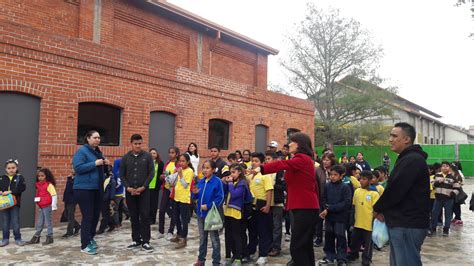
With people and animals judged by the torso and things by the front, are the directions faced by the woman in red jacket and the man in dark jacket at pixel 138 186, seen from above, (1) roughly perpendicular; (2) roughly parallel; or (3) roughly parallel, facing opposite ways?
roughly perpendicular

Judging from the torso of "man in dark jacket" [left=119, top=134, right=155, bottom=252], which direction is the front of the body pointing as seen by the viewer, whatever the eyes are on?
toward the camera

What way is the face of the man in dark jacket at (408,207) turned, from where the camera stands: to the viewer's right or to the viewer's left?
to the viewer's left

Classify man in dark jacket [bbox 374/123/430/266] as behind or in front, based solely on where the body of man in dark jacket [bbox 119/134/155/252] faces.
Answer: in front

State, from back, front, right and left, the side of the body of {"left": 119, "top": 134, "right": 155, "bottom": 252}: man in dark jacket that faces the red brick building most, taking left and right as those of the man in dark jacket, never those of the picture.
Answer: back

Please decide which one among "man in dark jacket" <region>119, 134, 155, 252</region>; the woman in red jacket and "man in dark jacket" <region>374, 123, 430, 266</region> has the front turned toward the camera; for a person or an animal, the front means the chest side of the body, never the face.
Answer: "man in dark jacket" <region>119, 134, 155, 252</region>

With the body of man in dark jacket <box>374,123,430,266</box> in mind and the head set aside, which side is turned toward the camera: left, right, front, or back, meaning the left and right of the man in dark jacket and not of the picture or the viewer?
left

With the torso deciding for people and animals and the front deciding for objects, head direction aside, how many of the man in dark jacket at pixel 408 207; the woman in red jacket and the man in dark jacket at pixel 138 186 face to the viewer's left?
2

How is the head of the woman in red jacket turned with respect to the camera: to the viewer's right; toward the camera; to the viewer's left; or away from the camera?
to the viewer's left

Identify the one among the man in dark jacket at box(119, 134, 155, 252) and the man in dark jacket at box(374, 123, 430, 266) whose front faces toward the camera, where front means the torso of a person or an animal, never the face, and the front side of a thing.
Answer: the man in dark jacket at box(119, 134, 155, 252)

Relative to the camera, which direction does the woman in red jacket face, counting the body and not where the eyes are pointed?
to the viewer's left

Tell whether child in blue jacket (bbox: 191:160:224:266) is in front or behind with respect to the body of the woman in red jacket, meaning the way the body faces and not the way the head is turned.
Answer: in front

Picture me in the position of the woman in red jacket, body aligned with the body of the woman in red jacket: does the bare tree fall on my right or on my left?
on my right

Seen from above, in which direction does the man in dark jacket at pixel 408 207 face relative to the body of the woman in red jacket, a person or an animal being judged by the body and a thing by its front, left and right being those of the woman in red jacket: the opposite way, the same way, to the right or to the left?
the same way

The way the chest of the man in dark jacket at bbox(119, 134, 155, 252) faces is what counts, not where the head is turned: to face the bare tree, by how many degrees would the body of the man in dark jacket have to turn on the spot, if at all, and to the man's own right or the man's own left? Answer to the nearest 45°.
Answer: approximately 135° to the man's own left

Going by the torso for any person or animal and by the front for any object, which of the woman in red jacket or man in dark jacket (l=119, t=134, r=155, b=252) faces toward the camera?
the man in dark jacket
